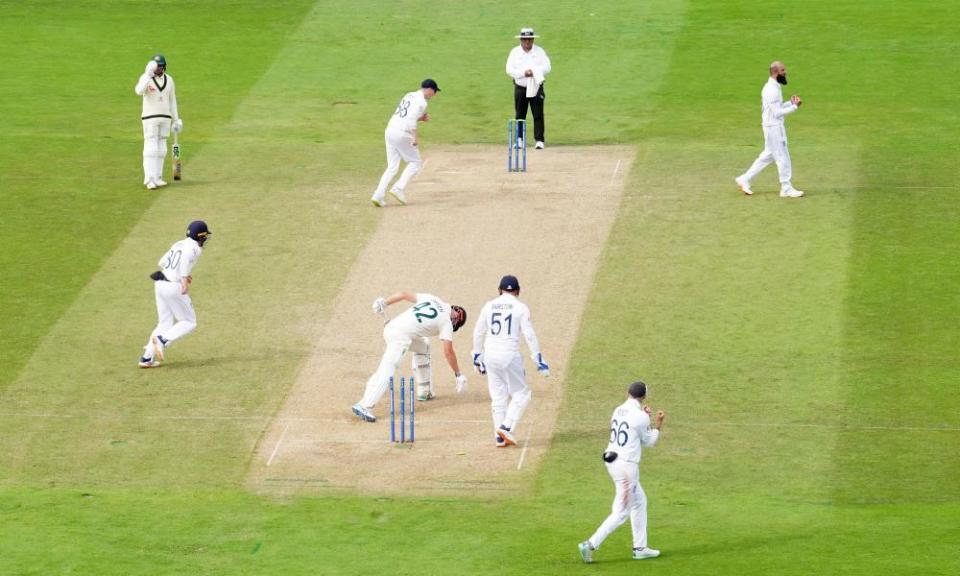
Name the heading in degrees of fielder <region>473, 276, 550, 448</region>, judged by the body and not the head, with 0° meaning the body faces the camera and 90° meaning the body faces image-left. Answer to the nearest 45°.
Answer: approximately 180°

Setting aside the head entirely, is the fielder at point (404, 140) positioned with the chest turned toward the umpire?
yes

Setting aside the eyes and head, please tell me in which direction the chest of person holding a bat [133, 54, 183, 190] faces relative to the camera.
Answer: toward the camera

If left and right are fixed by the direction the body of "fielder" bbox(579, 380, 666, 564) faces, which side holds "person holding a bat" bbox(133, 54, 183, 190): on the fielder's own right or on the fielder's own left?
on the fielder's own left

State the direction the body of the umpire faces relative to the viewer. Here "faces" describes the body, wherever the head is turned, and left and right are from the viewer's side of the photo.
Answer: facing the viewer

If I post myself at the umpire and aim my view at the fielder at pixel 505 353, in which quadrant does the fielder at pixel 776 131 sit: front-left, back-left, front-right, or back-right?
front-left

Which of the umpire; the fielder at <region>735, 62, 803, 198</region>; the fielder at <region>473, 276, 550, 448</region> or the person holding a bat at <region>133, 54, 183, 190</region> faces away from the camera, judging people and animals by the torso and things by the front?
the fielder at <region>473, 276, 550, 448</region>

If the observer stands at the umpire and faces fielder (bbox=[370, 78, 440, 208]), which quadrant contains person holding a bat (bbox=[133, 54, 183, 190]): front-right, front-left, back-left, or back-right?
front-right

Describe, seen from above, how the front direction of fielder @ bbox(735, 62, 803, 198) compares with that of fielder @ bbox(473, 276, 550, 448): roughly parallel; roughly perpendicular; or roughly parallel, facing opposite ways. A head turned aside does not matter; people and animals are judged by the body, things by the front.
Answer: roughly perpendicular

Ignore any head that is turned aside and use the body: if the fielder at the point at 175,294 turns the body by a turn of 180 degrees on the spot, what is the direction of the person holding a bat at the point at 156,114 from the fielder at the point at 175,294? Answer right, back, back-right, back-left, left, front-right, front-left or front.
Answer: back-right

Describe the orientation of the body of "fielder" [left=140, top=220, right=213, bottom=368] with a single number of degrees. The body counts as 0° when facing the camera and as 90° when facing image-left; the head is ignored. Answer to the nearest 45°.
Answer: approximately 225°

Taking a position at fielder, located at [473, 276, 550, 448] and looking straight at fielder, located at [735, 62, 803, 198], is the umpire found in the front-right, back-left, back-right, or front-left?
front-left
